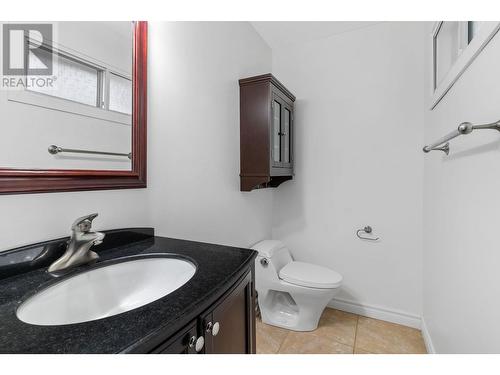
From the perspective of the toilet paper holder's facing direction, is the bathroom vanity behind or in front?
in front

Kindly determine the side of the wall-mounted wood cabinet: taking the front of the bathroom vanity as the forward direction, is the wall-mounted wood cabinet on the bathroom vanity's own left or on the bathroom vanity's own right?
on the bathroom vanity's own left

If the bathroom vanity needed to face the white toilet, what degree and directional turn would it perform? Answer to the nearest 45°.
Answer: approximately 90° to its left

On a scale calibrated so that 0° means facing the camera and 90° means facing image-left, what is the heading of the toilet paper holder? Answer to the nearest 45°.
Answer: approximately 45°

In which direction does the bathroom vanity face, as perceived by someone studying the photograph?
facing the viewer and to the right of the viewer

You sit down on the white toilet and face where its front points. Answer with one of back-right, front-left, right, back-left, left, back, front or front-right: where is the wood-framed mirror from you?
right

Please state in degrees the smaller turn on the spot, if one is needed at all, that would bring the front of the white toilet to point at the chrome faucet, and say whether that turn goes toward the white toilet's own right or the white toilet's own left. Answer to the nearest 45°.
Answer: approximately 90° to the white toilet's own right

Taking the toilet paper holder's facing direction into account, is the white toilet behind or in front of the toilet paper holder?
in front

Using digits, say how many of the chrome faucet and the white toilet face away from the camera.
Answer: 0

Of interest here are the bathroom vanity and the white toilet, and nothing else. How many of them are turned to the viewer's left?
0

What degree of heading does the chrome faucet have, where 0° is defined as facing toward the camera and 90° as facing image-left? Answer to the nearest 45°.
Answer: approximately 315°

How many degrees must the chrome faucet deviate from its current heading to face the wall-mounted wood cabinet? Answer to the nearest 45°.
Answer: approximately 90° to its left
